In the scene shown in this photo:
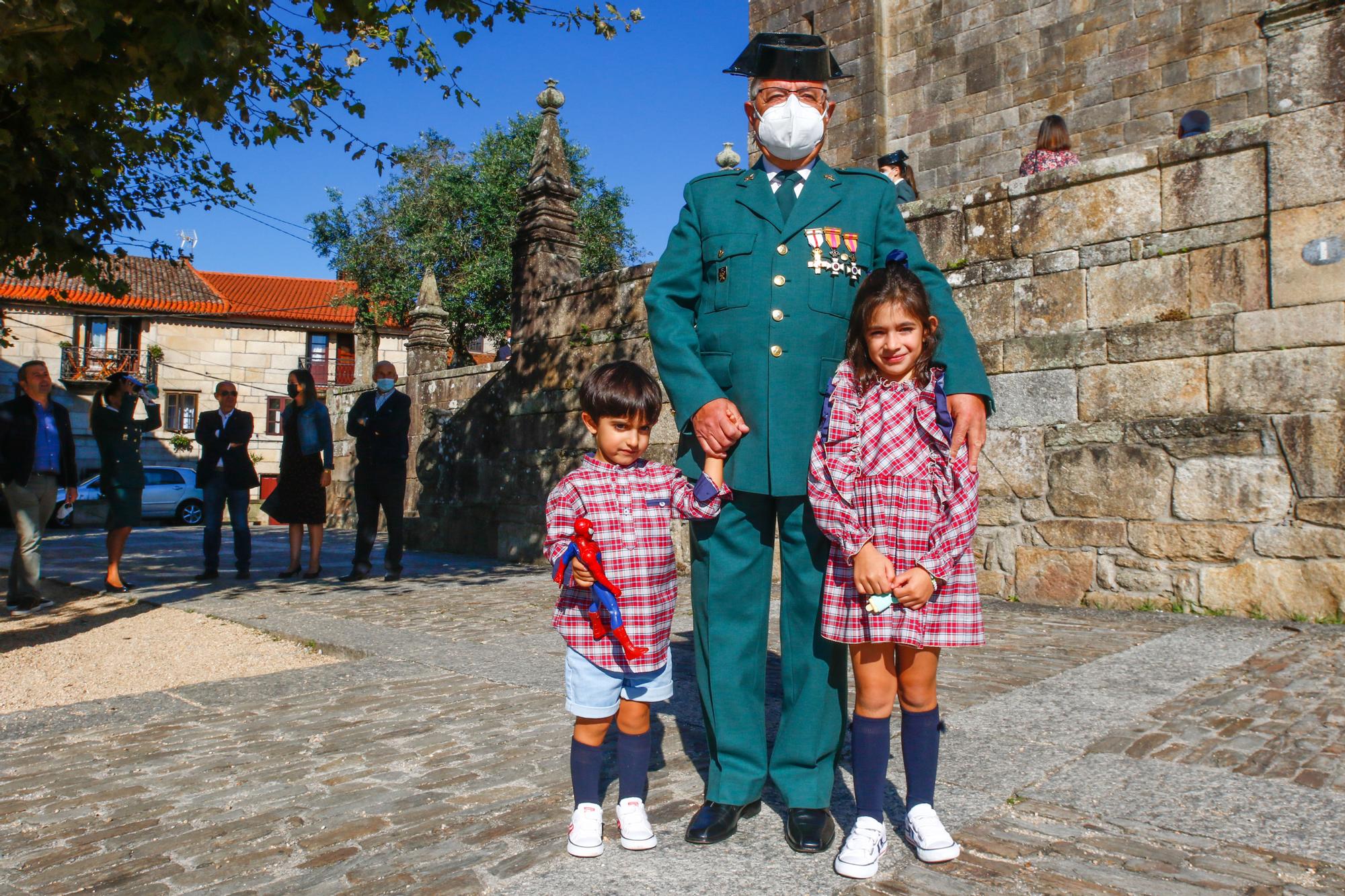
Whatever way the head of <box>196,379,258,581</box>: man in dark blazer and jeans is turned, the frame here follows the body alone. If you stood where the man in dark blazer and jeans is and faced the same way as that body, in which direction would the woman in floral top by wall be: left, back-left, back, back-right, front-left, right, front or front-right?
front-left

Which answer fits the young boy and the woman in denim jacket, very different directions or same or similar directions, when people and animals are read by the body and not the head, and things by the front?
same or similar directions

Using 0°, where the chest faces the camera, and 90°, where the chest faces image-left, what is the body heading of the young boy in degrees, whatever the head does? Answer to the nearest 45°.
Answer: approximately 0°

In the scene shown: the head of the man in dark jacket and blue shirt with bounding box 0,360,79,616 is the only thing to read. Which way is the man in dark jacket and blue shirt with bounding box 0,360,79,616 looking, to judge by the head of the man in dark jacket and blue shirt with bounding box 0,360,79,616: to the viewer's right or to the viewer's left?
to the viewer's right

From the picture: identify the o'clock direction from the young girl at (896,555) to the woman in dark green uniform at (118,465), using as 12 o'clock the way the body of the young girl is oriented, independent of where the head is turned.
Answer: The woman in dark green uniform is roughly at 4 o'clock from the young girl.

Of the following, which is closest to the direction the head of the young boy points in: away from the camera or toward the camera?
toward the camera

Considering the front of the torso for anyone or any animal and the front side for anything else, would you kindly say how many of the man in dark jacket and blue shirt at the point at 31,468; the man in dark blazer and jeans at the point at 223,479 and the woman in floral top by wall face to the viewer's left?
0

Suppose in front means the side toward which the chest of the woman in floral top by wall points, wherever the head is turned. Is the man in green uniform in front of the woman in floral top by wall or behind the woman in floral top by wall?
behind

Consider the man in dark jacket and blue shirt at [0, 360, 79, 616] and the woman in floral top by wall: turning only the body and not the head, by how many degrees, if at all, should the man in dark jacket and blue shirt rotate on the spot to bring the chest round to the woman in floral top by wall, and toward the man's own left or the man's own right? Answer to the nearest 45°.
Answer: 0° — they already face them

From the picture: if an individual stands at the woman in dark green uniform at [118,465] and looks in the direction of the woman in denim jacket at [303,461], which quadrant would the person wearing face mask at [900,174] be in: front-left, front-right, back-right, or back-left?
front-right

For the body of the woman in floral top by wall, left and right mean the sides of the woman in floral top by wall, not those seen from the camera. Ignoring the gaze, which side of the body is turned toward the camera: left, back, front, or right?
back

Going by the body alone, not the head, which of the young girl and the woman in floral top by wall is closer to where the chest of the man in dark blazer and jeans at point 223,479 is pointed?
the young girl

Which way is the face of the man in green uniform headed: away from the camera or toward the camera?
toward the camera

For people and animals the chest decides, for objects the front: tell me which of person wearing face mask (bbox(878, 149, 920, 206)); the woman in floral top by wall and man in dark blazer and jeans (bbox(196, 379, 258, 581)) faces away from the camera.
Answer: the woman in floral top by wall

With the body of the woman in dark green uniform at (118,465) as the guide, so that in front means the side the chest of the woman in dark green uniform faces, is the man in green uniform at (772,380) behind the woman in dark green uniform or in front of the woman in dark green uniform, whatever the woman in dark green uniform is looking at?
in front

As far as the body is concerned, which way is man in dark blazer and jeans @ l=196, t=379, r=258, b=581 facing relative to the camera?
toward the camera
